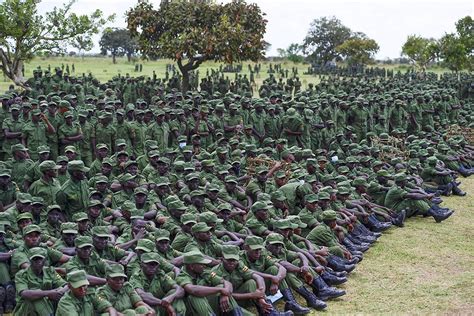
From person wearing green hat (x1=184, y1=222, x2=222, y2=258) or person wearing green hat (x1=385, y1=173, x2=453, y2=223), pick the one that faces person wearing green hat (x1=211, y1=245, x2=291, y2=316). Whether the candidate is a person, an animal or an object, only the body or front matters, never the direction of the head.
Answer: person wearing green hat (x1=184, y1=222, x2=222, y2=258)

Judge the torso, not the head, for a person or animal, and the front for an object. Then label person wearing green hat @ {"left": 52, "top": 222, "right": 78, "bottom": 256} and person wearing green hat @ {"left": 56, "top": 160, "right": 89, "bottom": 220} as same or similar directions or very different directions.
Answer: same or similar directions

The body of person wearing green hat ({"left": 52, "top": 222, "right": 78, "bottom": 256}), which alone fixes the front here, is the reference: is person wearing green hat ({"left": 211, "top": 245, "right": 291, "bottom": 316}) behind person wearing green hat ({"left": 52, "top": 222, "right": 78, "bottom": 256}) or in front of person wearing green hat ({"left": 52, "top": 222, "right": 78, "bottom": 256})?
in front

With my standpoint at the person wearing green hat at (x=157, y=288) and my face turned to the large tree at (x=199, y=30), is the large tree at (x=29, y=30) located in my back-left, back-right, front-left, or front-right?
front-left

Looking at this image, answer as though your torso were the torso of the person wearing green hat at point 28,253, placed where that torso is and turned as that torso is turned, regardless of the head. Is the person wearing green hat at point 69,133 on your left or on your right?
on your left

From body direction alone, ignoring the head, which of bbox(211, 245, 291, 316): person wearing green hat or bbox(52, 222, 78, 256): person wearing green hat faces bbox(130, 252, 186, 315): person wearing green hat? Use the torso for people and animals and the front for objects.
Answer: bbox(52, 222, 78, 256): person wearing green hat

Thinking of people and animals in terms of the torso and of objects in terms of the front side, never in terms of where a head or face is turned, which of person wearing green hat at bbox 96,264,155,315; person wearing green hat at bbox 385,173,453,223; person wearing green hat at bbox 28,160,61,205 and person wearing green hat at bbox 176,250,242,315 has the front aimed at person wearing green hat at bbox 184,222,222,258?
person wearing green hat at bbox 28,160,61,205

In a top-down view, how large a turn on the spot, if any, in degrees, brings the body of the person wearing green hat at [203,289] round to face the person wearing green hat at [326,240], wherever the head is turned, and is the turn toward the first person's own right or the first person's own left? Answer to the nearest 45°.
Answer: approximately 90° to the first person's own left

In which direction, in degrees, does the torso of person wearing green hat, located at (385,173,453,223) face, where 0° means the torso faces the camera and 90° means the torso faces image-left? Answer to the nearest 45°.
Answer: approximately 270°

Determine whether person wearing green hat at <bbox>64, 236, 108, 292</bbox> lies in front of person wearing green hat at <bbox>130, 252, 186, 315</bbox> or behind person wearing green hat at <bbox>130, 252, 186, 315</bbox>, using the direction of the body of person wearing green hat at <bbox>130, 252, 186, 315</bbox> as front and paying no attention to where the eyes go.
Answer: behind

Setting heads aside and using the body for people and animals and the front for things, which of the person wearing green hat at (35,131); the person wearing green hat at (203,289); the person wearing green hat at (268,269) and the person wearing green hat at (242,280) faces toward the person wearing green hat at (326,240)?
the person wearing green hat at (35,131)

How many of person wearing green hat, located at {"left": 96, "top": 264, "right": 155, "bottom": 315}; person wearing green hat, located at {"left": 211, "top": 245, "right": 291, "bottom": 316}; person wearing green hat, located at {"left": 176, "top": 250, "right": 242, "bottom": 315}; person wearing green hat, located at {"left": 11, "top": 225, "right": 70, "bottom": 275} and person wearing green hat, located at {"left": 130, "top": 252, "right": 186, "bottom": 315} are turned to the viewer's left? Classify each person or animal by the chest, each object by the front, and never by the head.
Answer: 0

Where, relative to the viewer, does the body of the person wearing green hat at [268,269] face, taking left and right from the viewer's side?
facing the viewer and to the right of the viewer

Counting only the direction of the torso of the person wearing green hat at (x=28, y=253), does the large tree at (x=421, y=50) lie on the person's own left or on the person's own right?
on the person's own left

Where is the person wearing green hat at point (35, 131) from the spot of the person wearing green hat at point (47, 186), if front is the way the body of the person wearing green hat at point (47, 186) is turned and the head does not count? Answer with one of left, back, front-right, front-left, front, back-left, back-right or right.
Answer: back-left
